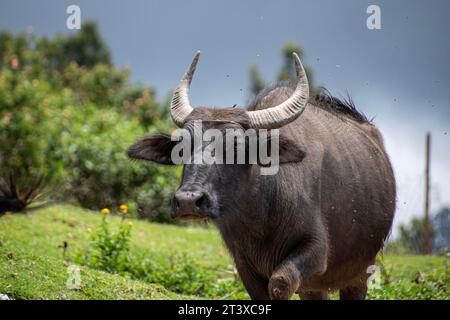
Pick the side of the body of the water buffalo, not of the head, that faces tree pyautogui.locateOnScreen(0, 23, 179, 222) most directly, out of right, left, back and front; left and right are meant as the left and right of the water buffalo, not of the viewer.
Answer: right

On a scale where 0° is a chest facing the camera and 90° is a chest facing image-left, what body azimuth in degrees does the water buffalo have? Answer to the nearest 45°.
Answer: approximately 45°
